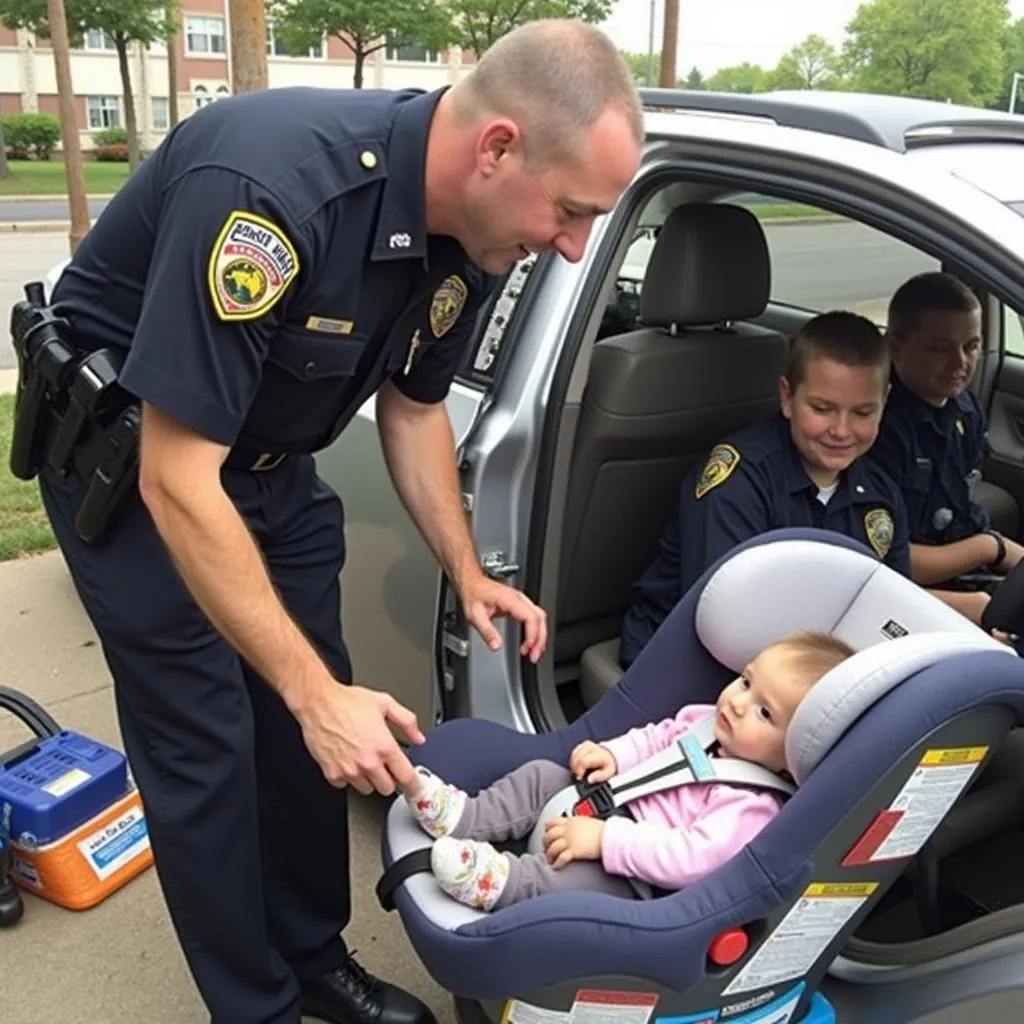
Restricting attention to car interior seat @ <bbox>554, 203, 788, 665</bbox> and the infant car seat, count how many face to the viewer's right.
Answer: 0

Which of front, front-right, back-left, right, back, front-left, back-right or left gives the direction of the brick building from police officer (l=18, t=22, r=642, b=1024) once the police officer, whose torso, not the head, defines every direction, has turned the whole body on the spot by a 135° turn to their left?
front

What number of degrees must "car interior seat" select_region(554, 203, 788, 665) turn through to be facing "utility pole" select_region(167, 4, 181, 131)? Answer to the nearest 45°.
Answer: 0° — it already faces it

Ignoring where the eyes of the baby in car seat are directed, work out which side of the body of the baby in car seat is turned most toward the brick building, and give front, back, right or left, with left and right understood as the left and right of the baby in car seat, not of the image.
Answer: right

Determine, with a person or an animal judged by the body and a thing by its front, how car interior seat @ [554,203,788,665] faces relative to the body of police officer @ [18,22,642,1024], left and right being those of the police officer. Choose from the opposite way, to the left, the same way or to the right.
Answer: the opposite way

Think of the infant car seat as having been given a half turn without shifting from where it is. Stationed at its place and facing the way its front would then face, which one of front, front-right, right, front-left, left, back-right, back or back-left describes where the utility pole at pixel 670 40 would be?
front-left

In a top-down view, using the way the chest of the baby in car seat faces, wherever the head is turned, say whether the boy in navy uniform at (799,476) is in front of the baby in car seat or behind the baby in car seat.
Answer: behind

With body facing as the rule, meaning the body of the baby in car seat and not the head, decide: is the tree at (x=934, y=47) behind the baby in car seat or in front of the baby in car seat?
behind

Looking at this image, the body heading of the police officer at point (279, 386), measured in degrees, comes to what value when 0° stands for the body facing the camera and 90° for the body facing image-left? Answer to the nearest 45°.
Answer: approximately 315°

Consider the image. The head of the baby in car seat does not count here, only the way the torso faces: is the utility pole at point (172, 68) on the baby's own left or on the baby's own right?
on the baby's own right

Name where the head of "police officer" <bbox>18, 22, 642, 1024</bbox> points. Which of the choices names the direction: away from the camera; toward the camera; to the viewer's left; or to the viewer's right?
to the viewer's right
